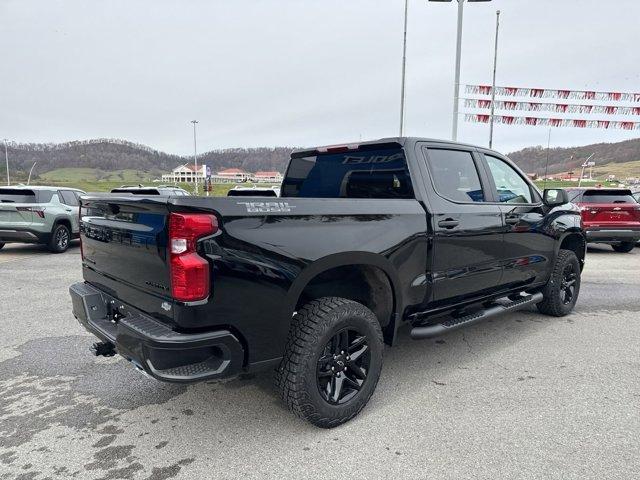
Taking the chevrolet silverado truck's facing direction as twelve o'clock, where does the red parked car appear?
The red parked car is roughly at 12 o'clock from the chevrolet silverado truck.

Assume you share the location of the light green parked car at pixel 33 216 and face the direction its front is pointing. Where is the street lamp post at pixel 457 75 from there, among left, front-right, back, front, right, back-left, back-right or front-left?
front-right

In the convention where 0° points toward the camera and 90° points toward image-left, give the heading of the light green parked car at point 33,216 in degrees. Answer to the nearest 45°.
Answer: approximately 225°

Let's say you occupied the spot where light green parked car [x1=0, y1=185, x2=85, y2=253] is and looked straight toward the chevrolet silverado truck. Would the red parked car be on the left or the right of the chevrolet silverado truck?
left

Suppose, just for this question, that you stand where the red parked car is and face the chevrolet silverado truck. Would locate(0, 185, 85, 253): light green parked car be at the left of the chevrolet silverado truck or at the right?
right

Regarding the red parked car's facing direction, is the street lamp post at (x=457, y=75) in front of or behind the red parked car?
in front

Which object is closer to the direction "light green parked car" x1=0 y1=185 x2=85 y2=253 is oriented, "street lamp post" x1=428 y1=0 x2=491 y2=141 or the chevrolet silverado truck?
the street lamp post

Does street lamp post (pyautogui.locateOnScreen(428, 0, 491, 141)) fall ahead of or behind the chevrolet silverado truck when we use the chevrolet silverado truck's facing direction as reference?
ahead

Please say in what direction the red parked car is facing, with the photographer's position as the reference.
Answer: facing away from the viewer

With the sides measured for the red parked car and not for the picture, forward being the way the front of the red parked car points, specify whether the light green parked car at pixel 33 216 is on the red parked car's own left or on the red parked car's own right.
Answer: on the red parked car's own left

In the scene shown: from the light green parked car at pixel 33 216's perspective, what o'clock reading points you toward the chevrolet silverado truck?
The chevrolet silverado truck is roughly at 4 o'clock from the light green parked car.

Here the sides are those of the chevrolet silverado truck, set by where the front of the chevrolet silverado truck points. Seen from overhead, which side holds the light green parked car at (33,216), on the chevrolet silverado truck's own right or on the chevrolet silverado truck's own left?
on the chevrolet silverado truck's own left

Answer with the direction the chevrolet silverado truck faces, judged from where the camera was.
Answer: facing away from the viewer and to the right of the viewer
